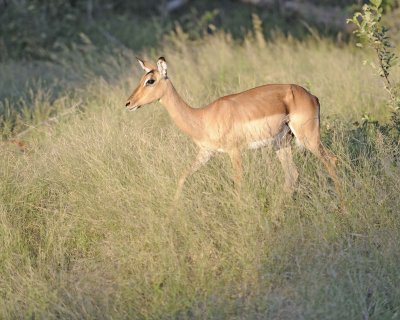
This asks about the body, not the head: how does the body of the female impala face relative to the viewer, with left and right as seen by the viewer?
facing to the left of the viewer
